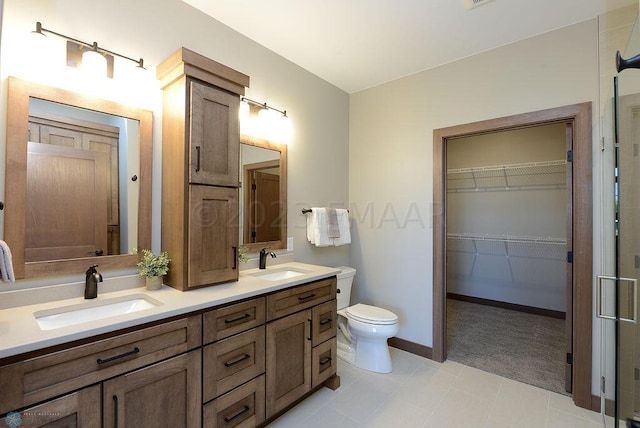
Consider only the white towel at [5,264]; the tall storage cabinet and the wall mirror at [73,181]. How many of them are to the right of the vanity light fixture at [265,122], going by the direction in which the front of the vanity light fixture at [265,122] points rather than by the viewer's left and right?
3

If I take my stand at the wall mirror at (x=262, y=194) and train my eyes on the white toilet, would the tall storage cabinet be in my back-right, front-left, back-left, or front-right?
back-right

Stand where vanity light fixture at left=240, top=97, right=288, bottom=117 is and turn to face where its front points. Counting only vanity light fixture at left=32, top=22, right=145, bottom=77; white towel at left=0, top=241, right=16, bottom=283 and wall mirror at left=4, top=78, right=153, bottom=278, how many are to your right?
3

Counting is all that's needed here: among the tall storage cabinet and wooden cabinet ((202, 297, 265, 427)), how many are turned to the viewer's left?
0

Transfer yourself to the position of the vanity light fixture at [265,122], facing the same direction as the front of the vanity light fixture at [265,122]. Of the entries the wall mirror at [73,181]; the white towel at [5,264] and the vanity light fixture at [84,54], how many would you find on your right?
3

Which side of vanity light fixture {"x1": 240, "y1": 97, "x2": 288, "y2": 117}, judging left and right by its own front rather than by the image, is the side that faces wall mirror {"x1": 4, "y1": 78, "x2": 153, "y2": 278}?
right

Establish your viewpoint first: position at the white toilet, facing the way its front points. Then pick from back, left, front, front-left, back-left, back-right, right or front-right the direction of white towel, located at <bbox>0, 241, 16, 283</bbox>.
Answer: right

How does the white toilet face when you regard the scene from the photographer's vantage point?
facing the viewer and to the right of the viewer
